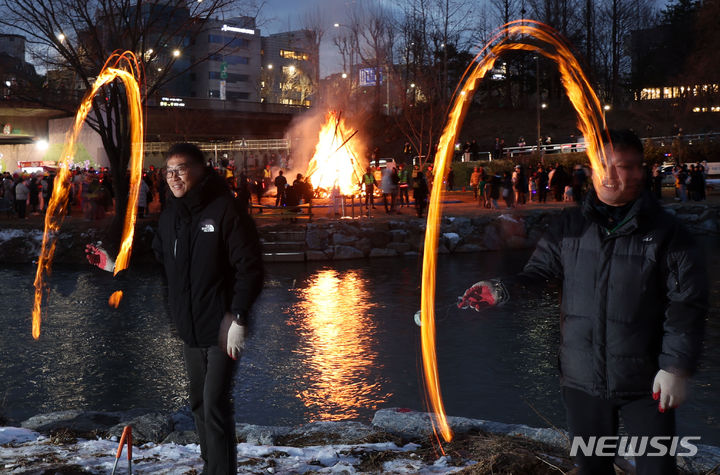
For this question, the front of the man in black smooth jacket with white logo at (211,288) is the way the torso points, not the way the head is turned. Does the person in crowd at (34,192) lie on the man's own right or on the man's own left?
on the man's own right

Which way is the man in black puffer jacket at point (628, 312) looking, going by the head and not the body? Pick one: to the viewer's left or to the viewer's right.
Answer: to the viewer's left

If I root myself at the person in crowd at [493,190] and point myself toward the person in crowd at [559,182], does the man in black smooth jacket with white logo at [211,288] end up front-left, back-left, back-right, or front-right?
back-right

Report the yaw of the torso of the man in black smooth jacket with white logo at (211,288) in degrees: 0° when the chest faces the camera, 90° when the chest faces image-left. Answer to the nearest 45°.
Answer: approximately 45°

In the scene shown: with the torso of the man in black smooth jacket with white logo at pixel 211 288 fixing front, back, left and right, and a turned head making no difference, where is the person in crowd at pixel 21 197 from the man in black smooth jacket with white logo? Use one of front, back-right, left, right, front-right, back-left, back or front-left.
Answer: back-right

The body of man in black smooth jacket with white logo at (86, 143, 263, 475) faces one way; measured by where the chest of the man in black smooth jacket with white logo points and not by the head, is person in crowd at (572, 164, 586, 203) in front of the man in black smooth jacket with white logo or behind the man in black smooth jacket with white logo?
behind

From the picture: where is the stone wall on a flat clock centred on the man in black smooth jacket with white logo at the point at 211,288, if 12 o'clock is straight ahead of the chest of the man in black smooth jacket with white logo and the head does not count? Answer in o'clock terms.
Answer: The stone wall is roughly at 5 o'clock from the man in black smooth jacket with white logo.

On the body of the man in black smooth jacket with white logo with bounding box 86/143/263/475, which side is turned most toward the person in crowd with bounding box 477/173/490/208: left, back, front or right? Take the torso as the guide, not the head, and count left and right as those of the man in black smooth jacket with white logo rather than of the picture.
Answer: back

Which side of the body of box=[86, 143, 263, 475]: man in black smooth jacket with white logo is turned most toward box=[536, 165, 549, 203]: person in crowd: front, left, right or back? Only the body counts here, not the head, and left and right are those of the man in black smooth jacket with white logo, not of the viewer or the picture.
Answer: back

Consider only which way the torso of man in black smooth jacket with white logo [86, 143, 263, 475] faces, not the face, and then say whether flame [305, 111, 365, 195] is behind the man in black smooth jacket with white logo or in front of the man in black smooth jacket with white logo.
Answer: behind

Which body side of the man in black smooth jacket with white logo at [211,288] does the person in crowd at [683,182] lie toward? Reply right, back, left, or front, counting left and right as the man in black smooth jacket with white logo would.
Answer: back

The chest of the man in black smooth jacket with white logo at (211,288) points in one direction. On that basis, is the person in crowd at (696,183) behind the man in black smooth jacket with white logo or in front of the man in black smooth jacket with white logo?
behind
